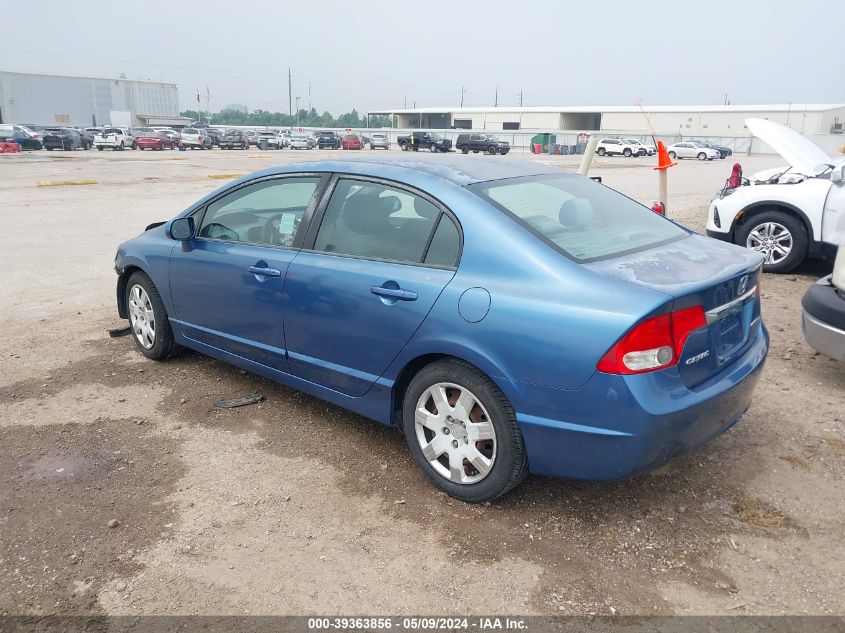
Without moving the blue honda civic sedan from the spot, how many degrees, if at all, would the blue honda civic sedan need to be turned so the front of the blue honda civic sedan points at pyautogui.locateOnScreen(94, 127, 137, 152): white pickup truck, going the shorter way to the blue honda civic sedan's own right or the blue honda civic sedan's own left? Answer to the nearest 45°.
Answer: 0° — it already faces it

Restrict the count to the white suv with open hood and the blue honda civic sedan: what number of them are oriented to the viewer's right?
0

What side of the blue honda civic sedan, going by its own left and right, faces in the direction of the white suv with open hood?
right

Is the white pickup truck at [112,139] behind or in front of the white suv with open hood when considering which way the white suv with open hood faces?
in front

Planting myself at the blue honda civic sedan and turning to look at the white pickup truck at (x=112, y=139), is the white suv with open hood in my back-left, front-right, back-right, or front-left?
front-right

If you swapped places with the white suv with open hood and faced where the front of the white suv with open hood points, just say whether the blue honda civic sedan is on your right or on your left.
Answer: on your left

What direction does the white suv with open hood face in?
to the viewer's left

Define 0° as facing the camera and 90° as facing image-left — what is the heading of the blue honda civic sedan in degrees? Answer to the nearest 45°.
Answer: approximately 135°
